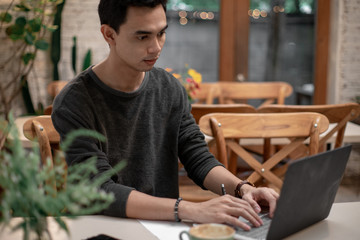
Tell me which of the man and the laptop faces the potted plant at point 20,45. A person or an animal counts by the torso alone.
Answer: the laptop

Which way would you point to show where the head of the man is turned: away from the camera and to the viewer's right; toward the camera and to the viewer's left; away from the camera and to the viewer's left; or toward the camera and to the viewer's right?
toward the camera and to the viewer's right

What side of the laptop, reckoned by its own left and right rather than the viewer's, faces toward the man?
front

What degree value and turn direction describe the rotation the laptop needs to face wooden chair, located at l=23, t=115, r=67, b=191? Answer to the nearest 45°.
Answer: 0° — it already faces it

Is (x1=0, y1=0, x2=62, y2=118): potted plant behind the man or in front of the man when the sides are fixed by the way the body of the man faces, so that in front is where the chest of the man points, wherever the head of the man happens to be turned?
behind

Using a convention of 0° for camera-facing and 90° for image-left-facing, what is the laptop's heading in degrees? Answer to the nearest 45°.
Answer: approximately 135°

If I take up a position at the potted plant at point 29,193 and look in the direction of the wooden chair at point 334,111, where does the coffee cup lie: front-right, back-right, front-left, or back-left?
front-right

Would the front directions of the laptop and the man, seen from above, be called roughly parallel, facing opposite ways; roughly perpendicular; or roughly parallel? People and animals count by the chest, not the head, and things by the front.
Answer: roughly parallel, facing opposite ways

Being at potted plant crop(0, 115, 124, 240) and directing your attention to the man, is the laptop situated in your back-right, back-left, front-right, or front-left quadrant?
front-right

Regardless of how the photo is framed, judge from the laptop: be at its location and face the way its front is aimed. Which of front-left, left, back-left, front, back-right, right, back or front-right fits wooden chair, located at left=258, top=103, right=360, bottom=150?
front-right

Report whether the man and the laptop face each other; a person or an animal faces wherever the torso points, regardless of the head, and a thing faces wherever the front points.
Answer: yes

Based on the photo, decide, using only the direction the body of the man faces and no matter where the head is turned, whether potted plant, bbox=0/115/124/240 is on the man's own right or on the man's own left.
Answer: on the man's own right

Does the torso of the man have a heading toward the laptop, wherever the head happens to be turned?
yes
